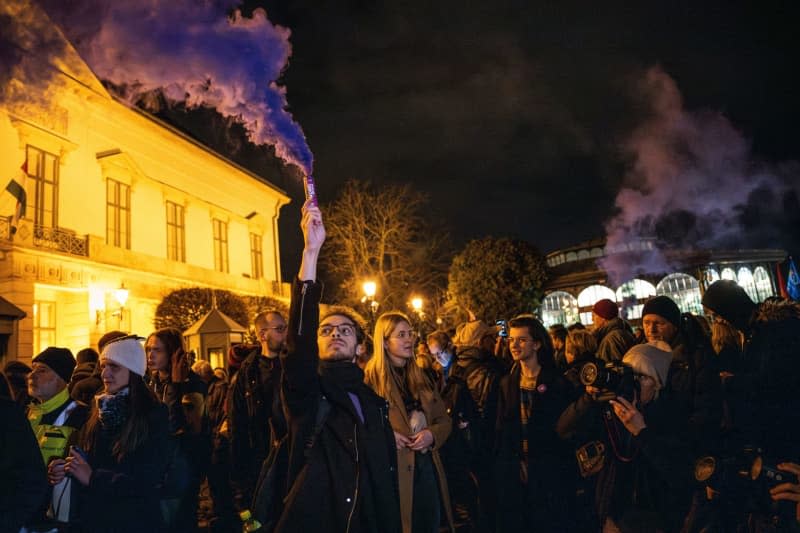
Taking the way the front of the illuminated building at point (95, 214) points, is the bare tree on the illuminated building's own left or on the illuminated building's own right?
on the illuminated building's own left

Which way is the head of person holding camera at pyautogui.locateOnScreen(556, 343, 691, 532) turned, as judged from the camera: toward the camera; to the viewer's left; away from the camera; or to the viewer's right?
to the viewer's left

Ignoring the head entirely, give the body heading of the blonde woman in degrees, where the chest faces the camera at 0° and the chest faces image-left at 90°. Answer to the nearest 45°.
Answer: approximately 315°

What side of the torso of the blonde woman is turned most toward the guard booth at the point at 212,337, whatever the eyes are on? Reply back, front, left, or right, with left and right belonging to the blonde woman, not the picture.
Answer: back

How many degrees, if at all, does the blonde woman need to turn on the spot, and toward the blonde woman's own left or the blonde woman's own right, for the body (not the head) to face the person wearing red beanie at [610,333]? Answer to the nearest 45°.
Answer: approximately 90° to the blonde woman's own left

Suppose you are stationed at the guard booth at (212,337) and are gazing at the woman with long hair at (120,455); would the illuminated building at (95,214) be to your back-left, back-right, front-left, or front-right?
back-right

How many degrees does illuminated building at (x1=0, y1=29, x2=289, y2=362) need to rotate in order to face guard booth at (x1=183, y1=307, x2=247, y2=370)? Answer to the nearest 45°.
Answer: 0° — it already faces it

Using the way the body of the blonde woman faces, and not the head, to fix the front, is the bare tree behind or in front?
behind
